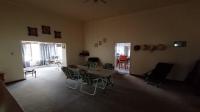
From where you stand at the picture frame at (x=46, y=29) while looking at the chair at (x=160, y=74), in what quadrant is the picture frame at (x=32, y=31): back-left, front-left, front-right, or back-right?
back-right

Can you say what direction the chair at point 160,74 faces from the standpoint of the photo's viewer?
facing the viewer and to the left of the viewer

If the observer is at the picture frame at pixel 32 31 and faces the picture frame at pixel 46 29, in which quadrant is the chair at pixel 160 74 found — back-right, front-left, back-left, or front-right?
front-right

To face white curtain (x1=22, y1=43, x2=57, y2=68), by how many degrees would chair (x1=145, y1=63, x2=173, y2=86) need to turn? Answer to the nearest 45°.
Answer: approximately 45° to its right

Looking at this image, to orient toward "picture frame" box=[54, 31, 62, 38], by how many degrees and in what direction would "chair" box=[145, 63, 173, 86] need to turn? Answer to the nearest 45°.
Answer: approximately 45° to its right

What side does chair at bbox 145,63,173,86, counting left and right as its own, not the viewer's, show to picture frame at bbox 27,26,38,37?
front
